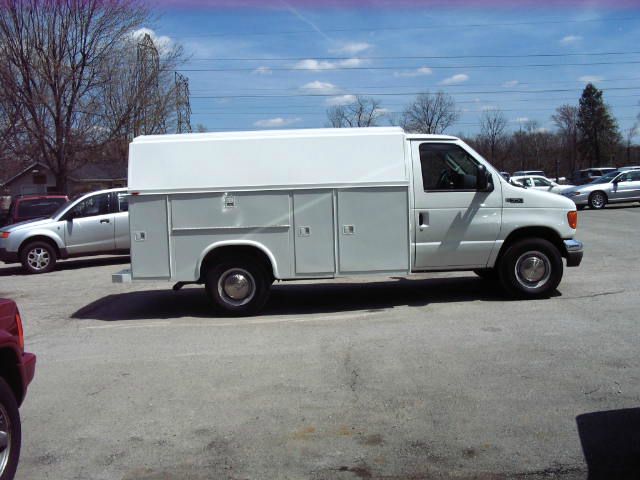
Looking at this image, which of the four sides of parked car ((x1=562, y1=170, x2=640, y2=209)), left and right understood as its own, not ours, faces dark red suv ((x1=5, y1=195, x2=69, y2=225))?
front

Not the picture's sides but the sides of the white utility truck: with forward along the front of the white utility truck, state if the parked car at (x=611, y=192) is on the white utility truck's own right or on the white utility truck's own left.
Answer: on the white utility truck's own left

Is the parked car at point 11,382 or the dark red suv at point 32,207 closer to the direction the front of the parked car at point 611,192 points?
the dark red suv

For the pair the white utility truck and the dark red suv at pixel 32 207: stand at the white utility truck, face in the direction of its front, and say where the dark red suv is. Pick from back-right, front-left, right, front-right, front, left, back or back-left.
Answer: back-left

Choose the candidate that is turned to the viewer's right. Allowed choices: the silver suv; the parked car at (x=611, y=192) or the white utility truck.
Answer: the white utility truck

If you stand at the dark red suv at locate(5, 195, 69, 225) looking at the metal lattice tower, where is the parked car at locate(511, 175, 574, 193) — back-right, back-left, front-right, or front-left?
front-right

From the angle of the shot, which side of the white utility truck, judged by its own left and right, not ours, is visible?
right

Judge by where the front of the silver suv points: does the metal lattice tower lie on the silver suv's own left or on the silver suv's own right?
on the silver suv's own right

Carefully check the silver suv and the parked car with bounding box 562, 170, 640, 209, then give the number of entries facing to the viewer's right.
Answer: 0

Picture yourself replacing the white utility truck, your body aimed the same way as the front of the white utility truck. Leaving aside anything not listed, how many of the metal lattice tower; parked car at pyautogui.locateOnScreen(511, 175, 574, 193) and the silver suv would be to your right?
0

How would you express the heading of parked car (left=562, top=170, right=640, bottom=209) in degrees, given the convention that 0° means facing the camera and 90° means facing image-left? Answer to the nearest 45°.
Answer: approximately 45°

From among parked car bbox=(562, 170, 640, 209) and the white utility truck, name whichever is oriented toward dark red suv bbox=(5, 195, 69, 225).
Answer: the parked car

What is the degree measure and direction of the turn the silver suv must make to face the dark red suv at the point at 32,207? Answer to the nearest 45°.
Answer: approximately 90° to its right

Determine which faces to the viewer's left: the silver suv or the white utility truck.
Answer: the silver suv

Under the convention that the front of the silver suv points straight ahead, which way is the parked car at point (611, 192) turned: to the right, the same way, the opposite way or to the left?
the same way

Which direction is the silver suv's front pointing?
to the viewer's left

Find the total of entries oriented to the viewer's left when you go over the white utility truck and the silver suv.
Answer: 1
